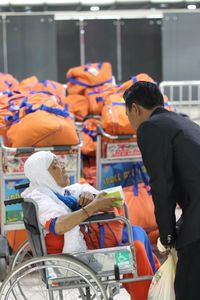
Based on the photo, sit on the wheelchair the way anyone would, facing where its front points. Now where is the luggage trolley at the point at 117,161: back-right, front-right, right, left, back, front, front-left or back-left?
left

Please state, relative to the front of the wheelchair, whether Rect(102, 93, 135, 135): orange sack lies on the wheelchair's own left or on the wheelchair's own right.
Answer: on the wheelchair's own left

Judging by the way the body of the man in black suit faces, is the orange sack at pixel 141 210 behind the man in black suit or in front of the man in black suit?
in front

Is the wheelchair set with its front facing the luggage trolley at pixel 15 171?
no

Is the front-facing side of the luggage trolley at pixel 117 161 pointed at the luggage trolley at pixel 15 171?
no

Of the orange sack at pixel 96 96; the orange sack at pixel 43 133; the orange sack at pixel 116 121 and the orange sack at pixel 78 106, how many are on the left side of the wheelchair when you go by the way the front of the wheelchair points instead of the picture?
4

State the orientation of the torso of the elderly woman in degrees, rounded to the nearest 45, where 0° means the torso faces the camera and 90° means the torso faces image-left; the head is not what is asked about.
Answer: approximately 270°

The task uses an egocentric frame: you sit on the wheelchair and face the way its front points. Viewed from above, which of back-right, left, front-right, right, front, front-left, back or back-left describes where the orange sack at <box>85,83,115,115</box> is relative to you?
left

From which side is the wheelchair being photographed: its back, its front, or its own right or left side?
right

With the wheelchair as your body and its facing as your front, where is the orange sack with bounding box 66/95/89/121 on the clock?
The orange sack is roughly at 9 o'clock from the wheelchair.

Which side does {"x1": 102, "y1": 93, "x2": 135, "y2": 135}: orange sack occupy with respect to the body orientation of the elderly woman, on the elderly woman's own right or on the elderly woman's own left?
on the elderly woman's own left

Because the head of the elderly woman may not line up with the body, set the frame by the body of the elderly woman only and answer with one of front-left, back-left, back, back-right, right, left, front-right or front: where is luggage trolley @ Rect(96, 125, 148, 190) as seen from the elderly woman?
left

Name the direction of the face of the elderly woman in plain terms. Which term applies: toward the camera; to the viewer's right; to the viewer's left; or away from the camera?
to the viewer's right

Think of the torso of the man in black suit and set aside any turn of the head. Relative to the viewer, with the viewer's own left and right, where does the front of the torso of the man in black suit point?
facing away from the viewer and to the left of the viewer
